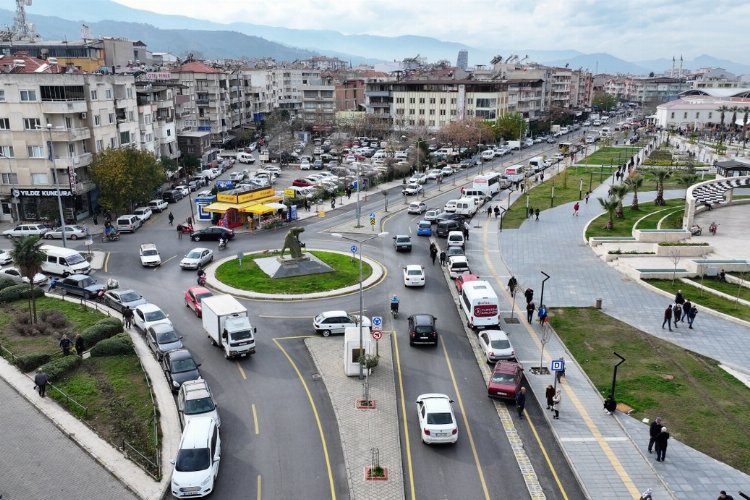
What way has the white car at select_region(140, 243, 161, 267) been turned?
toward the camera

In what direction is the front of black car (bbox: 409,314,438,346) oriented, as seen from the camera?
facing away from the viewer

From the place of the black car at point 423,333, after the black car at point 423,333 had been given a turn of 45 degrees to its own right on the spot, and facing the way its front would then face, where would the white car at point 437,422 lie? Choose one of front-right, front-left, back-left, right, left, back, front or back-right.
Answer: back-right

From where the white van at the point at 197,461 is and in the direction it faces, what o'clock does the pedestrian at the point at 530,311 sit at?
The pedestrian is roughly at 8 o'clock from the white van.

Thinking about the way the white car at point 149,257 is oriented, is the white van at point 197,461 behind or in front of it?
in front

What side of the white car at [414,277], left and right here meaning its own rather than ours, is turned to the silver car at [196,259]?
left

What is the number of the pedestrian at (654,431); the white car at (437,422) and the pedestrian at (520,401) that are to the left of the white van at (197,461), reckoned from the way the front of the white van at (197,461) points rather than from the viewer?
3

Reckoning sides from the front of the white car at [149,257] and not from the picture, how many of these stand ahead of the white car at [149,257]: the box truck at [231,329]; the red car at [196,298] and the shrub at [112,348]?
3

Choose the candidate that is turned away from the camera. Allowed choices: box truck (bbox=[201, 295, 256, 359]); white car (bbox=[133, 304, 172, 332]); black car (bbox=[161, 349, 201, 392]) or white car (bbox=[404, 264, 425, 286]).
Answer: white car (bbox=[404, 264, 425, 286])

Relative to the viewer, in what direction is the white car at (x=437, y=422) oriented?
away from the camera

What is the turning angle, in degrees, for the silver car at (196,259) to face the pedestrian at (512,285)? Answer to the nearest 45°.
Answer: approximately 90° to its left

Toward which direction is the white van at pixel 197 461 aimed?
toward the camera

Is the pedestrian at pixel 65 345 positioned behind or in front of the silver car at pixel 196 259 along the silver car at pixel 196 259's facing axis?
in front

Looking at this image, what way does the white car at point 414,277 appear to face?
away from the camera

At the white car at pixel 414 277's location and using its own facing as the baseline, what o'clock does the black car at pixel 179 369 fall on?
The black car is roughly at 7 o'clock from the white car.
